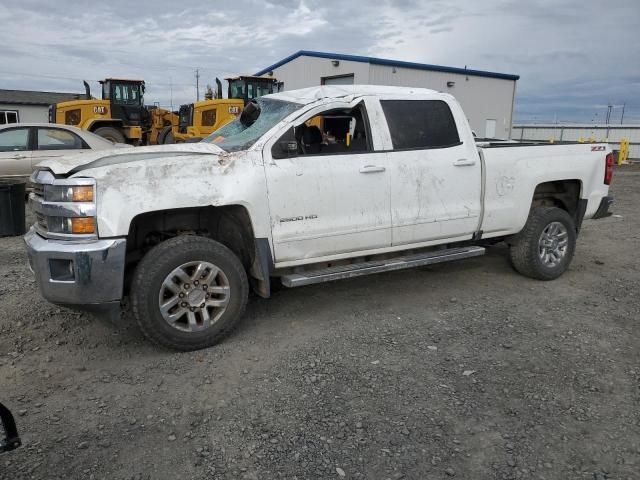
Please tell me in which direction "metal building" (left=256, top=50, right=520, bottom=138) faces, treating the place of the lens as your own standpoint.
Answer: facing the viewer and to the left of the viewer

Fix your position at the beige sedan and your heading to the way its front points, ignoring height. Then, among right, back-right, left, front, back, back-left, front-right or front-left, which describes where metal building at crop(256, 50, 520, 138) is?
back-right

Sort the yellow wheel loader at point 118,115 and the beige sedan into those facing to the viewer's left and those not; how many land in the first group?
1

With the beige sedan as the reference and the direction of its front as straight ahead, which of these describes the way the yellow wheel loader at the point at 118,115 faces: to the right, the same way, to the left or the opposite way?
the opposite way

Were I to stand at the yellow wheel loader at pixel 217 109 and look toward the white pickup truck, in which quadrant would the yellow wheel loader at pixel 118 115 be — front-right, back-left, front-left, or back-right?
back-right

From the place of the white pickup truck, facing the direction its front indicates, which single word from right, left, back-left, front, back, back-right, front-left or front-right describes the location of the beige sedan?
right

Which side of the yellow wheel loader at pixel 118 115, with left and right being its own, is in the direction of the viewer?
right

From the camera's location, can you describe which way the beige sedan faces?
facing to the left of the viewer

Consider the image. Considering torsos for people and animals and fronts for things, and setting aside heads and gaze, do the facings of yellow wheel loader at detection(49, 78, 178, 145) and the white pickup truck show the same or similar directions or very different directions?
very different directions
